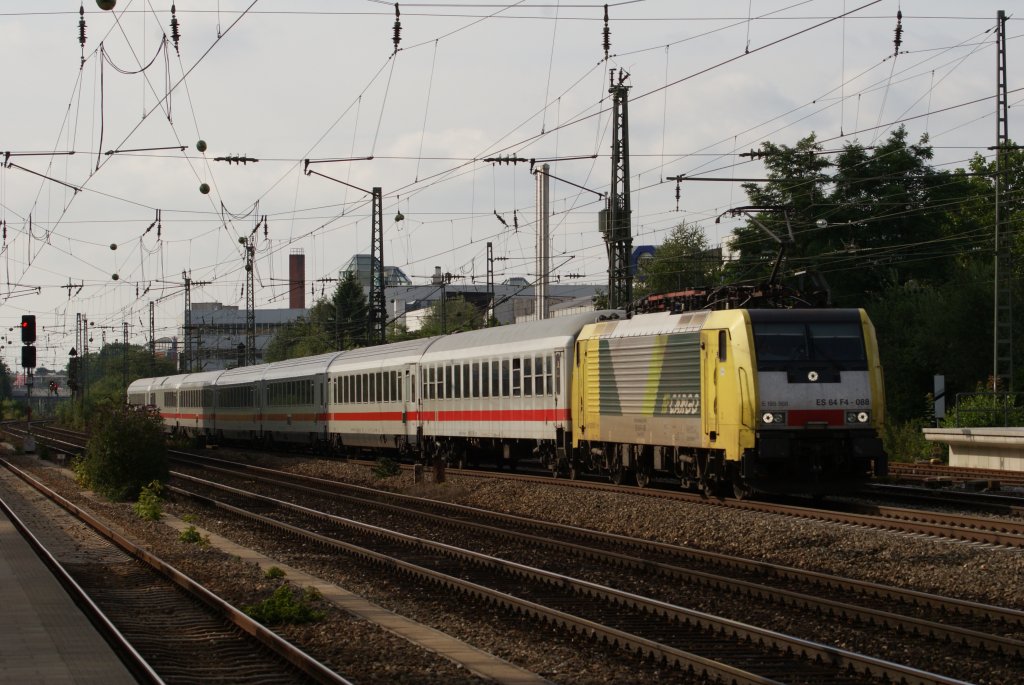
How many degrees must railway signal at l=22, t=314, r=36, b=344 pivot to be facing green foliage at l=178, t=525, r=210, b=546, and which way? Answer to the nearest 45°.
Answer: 0° — it already faces it

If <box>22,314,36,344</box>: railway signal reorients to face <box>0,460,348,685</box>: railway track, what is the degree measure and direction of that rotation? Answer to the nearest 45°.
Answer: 0° — it already faces it

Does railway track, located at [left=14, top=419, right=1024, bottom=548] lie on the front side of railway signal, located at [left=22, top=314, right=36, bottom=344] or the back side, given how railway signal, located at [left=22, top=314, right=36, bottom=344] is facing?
on the front side

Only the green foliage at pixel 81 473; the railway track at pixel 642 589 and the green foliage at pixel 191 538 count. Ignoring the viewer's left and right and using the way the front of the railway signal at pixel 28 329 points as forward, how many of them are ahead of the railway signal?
3

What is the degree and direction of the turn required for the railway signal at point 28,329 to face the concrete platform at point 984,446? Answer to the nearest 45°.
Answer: approximately 45° to its left

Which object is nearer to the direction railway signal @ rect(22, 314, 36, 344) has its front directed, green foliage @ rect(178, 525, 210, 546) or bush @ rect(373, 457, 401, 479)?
the green foliage

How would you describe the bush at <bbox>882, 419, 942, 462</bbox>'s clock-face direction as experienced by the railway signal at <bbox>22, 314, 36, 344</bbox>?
The bush is roughly at 10 o'clock from the railway signal.

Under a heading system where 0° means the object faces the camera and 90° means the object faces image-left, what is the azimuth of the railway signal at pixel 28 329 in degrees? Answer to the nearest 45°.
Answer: approximately 0°

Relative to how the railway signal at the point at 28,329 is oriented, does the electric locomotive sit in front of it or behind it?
in front

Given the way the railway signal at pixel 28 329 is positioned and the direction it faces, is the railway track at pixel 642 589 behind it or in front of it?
in front

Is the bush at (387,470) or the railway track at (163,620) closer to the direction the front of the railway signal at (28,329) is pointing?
the railway track

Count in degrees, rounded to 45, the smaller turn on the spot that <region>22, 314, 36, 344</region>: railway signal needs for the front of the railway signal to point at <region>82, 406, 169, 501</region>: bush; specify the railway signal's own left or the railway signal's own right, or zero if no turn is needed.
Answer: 0° — it already faces it

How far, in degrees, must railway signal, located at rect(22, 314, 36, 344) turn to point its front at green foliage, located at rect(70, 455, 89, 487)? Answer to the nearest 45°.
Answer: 0° — it already faces it

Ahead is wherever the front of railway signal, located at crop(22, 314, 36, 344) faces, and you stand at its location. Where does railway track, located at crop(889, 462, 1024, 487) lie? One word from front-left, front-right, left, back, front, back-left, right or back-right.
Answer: front-left
